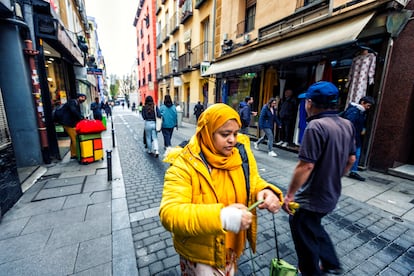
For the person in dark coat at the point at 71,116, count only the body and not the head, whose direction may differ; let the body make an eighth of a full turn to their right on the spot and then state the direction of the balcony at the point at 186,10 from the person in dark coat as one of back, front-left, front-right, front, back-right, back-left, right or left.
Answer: left

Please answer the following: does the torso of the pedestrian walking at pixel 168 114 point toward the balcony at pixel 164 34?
yes

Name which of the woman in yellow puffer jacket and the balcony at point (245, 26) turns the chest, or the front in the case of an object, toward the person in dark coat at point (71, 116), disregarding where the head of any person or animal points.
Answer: the balcony

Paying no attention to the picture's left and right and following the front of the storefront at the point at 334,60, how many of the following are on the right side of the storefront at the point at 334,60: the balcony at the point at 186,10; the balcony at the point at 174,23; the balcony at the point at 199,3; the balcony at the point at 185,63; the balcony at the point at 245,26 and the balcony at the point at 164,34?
6

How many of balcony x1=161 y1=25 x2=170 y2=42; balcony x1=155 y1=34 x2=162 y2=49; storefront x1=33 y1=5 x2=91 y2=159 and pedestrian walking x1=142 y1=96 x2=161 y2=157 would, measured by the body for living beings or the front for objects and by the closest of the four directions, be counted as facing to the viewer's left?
2

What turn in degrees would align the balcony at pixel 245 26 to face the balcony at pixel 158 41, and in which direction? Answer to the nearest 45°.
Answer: approximately 90° to its right

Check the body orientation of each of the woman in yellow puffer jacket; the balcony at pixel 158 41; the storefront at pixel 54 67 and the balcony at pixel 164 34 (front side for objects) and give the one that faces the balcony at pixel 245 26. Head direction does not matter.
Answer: the storefront

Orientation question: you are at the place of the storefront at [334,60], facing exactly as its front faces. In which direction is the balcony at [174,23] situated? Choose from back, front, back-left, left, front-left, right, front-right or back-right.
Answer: right

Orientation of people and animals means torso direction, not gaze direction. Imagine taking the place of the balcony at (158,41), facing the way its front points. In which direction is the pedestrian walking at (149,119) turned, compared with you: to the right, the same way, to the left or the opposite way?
to the right

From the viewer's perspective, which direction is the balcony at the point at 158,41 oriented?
to the viewer's left

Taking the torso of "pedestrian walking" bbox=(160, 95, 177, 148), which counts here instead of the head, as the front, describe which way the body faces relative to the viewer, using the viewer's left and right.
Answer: facing away from the viewer

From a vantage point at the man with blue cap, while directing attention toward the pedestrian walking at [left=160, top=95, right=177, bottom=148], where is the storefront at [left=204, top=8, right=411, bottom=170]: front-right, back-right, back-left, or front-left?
front-right

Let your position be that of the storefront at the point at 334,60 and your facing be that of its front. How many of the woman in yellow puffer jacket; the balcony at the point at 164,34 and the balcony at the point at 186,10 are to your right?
2

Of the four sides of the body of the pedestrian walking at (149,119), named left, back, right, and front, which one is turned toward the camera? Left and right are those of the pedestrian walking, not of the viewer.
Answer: back

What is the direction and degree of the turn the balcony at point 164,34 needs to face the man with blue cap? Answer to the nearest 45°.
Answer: approximately 90° to its left

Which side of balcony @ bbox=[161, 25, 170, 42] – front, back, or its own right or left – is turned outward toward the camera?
left

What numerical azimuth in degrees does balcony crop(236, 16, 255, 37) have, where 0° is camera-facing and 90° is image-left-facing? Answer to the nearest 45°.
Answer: approximately 45°

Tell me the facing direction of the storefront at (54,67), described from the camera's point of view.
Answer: facing to the right of the viewer

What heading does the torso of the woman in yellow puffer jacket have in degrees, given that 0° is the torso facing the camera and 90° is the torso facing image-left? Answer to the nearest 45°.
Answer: approximately 315°
